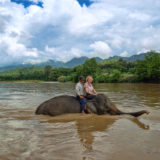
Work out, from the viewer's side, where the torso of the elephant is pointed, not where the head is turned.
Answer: to the viewer's right
